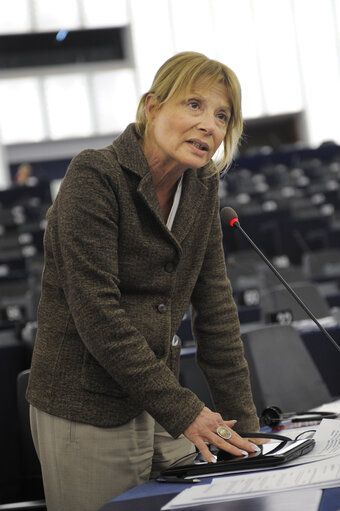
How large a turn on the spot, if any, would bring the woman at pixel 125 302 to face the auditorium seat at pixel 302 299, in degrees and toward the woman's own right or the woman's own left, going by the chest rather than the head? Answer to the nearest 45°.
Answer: approximately 135° to the woman's own left

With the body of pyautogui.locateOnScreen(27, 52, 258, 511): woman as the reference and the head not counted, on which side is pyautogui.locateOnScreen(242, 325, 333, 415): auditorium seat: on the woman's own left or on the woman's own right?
on the woman's own left

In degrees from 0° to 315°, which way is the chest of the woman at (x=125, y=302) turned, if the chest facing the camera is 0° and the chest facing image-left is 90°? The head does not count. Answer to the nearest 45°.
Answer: approximately 315°

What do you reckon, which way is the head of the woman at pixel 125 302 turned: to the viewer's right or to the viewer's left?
to the viewer's right

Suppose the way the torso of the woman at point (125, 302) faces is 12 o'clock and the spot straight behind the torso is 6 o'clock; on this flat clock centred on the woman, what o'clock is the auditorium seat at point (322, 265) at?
The auditorium seat is roughly at 8 o'clock from the woman.
